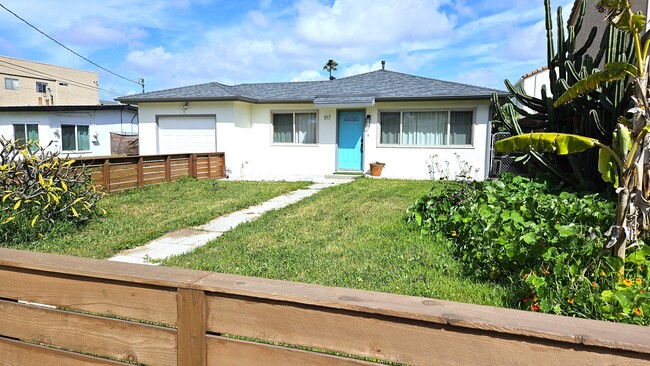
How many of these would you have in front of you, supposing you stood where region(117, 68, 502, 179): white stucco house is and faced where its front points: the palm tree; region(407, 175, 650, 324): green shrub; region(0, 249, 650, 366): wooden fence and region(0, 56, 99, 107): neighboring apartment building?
2

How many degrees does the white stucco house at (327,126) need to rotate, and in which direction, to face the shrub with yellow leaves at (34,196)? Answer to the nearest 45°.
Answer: approximately 45° to its right

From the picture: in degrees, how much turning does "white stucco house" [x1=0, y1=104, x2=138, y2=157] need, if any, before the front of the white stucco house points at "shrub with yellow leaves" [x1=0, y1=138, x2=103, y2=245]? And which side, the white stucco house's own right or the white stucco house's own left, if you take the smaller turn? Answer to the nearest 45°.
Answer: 0° — it already faces it

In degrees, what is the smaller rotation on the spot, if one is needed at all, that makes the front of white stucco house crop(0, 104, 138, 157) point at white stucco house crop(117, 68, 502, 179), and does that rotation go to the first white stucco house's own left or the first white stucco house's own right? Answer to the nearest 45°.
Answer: approximately 45° to the first white stucco house's own left

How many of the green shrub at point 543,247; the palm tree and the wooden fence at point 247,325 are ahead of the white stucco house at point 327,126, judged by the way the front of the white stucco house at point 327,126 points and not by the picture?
2

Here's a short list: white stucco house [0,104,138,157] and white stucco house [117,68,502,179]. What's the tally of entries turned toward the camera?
2

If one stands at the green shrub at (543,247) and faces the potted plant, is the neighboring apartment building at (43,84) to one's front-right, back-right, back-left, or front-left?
front-left

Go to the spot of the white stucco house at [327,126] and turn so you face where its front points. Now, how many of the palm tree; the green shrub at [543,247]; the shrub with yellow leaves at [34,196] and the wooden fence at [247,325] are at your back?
1

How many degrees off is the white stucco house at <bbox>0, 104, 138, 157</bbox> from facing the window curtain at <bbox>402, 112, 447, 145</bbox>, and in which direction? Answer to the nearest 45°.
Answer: approximately 45° to its left

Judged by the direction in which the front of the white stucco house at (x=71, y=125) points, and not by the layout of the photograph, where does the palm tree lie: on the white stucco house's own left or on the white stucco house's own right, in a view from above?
on the white stucco house's own left

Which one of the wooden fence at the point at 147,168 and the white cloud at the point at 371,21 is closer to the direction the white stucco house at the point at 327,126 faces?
the wooden fence

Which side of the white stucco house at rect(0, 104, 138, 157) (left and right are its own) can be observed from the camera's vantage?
front

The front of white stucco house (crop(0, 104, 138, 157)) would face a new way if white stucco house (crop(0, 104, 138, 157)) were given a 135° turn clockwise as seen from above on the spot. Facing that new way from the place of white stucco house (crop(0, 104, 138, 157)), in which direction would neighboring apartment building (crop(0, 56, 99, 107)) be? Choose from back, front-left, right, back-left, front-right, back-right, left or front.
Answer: front-right

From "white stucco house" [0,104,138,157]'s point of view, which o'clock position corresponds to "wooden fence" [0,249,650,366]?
The wooden fence is roughly at 12 o'clock from the white stucco house.

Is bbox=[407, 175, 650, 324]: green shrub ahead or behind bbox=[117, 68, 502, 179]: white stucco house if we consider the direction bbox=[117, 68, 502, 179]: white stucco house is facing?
ahead

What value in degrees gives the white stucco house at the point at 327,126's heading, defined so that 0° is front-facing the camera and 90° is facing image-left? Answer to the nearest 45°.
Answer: approximately 0°
